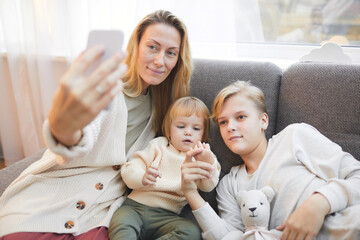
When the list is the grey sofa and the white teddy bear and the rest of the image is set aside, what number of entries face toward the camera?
2

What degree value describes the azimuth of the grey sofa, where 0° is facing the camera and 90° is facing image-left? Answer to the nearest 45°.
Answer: approximately 0°

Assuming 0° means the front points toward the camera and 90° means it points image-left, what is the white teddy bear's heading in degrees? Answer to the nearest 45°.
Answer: approximately 0°
